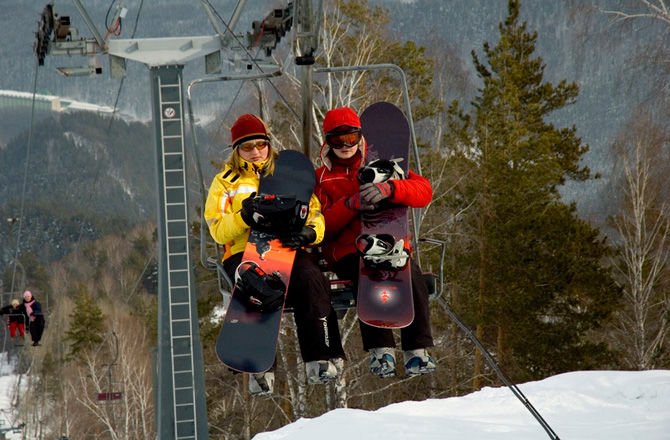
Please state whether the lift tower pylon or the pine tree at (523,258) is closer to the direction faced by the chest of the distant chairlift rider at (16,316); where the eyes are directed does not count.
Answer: the lift tower pylon

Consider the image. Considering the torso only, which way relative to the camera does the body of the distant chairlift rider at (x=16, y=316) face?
toward the camera

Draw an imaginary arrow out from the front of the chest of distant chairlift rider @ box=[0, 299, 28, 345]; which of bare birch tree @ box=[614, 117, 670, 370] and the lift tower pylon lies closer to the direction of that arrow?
the lift tower pylon

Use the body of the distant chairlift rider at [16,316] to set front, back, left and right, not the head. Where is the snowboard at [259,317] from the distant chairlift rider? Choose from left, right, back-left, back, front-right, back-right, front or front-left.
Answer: front

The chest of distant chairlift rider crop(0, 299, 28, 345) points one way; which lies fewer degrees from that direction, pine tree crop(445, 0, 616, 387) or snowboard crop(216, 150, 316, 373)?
the snowboard

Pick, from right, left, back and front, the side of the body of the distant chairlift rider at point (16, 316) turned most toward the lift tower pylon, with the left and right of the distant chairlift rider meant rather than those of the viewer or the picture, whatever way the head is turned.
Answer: front

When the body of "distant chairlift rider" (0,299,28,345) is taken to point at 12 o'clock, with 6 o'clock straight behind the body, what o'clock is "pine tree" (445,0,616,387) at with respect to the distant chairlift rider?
The pine tree is roughly at 10 o'clock from the distant chairlift rider.

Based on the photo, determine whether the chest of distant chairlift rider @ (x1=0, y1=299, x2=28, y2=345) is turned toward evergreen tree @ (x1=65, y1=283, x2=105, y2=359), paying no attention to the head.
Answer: no
